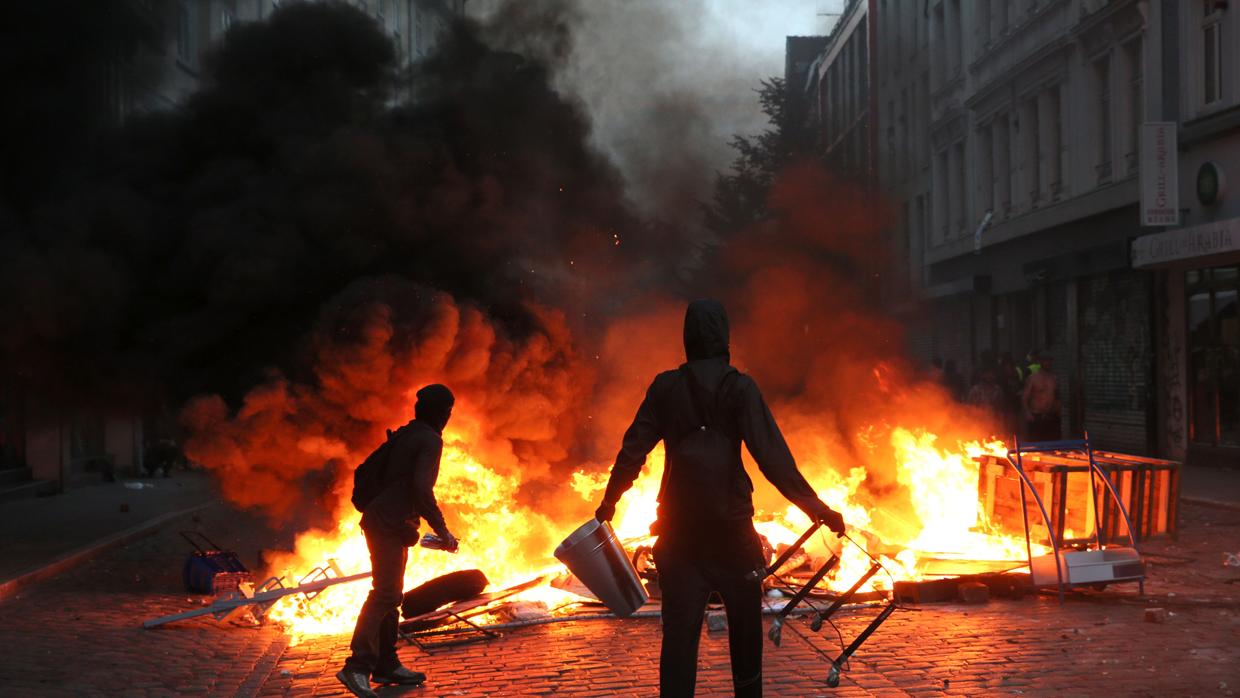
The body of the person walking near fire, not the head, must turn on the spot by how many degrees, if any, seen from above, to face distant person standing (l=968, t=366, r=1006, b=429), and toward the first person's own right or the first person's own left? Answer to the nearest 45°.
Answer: approximately 45° to the first person's own left

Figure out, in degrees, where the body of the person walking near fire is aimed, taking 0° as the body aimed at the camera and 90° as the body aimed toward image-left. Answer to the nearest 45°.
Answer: approximately 270°

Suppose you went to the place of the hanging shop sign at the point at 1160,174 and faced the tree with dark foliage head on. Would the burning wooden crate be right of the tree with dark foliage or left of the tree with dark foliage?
left

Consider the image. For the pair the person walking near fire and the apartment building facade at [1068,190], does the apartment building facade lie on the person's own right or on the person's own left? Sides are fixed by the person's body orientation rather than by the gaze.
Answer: on the person's own left

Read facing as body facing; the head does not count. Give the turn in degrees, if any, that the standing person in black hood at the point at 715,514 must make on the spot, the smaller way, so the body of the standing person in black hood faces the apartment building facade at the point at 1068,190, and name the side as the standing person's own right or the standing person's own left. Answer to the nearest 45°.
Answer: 0° — they already face it

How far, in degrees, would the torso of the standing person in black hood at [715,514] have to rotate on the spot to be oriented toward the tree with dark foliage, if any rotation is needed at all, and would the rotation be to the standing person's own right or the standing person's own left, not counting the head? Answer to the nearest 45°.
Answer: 0° — they already face it

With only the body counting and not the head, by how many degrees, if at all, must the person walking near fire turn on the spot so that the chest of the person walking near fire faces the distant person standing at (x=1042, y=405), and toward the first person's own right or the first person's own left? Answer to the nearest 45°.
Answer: approximately 45° to the first person's own left

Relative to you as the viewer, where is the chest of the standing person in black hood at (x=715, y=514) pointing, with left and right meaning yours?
facing away from the viewer

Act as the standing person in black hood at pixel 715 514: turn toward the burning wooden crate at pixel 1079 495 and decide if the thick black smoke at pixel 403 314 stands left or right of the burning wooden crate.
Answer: left
